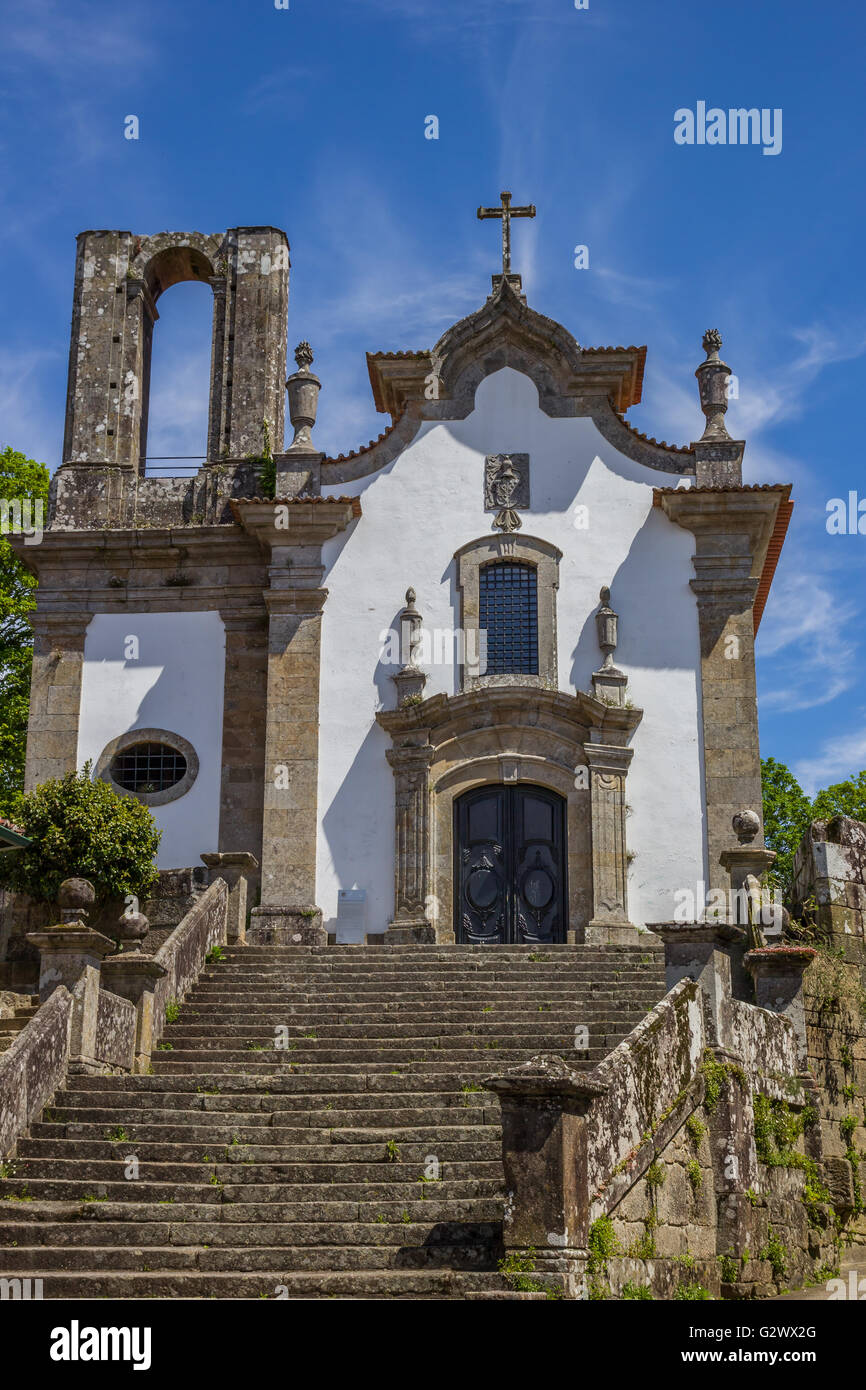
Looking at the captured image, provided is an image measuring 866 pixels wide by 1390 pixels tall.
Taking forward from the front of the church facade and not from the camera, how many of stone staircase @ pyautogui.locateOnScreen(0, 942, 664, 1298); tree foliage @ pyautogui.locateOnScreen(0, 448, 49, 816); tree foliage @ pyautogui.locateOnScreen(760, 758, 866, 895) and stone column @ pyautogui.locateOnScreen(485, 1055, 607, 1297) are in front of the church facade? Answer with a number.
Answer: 2

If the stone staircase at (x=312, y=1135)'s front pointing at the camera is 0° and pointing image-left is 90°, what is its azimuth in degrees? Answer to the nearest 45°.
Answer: approximately 0°

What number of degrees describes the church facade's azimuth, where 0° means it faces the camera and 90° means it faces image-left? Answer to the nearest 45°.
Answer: approximately 0°

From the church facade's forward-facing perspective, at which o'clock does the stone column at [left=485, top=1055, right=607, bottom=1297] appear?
The stone column is roughly at 12 o'clock from the church facade.

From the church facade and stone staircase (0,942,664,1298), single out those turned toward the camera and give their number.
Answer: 2

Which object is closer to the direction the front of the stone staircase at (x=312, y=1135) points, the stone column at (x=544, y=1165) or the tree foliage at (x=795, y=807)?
the stone column

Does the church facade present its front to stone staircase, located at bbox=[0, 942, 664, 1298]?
yes
